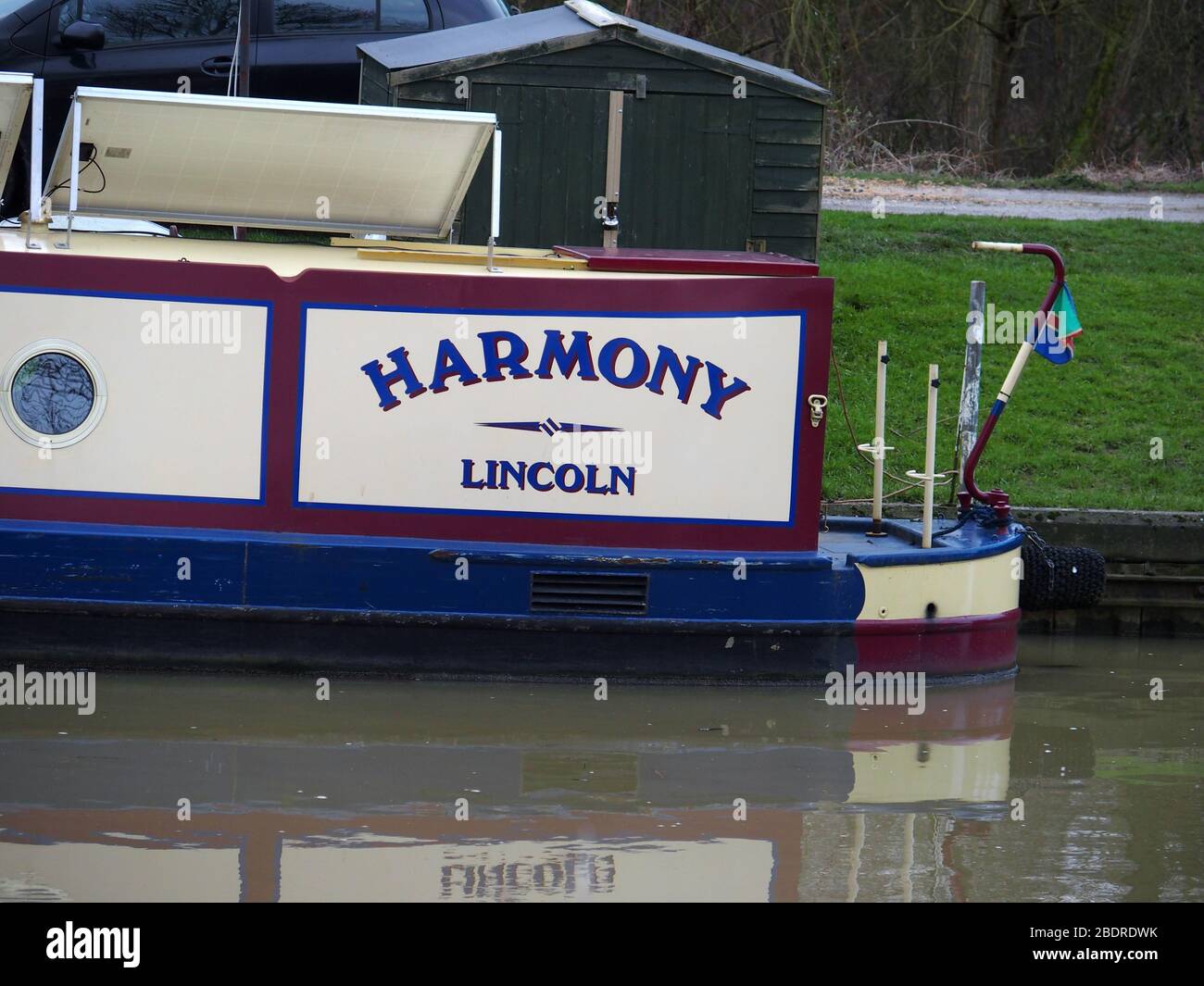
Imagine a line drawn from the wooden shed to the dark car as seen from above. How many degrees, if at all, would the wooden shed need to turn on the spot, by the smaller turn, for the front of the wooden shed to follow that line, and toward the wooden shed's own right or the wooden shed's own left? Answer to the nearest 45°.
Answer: approximately 90° to the wooden shed's own right

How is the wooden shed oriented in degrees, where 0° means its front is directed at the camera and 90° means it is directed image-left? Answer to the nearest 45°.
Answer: approximately 0°

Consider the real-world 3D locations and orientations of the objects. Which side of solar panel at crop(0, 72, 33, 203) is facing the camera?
back

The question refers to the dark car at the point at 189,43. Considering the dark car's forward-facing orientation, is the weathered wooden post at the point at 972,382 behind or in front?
behind

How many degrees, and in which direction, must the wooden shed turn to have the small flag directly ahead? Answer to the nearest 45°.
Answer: approximately 45° to its left

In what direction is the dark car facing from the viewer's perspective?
to the viewer's left

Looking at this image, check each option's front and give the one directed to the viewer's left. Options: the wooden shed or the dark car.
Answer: the dark car

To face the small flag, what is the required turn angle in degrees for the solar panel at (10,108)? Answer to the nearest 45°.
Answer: approximately 90° to its right

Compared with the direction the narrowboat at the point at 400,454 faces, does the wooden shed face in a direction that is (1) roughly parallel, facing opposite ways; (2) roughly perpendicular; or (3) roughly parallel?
roughly perpendicular

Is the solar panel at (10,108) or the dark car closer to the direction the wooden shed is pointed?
the solar panel

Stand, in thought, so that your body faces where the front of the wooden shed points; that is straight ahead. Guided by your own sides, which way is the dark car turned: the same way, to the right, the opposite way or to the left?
to the right

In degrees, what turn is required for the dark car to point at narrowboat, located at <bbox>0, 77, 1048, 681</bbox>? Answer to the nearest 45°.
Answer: approximately 90° to its left

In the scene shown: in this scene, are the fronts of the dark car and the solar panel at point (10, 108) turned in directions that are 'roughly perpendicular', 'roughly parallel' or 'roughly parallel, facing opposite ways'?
roughly perpendicular

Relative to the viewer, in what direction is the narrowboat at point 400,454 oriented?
to the viewer's left
